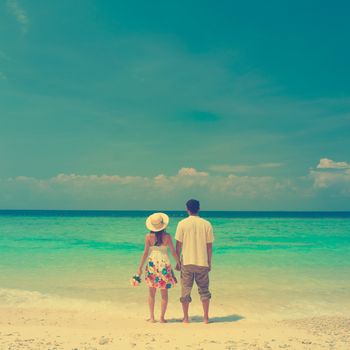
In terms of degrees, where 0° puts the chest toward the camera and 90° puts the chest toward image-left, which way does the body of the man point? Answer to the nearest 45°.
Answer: approximately 180°
